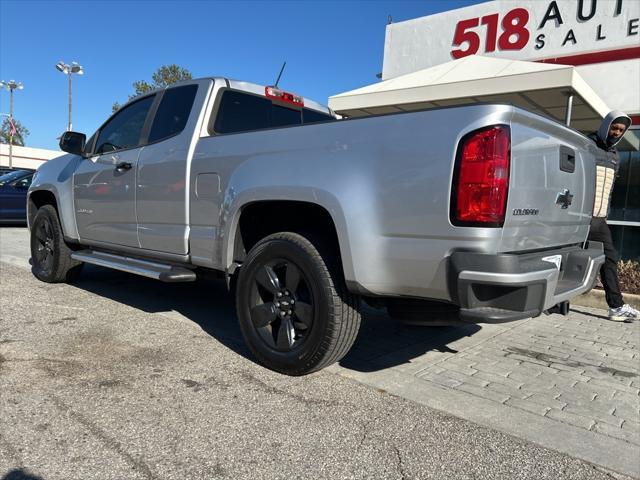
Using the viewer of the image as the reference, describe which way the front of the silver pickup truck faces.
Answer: facing away from the viewer and to the left of the viewer

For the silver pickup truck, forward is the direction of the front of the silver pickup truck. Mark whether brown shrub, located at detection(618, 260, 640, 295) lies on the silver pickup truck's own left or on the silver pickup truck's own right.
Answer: on the silver pickup truck's own right

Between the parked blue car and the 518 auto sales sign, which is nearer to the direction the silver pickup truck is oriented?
the parked blue car

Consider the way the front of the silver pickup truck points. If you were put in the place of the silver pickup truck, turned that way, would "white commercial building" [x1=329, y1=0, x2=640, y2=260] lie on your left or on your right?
on your right

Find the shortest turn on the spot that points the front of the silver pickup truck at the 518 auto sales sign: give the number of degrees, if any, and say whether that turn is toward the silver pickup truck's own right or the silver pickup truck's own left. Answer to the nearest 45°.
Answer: approximately 90° to the silver pickup truck's own right

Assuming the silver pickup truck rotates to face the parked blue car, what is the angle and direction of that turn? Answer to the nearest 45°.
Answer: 0° — it already faces it
